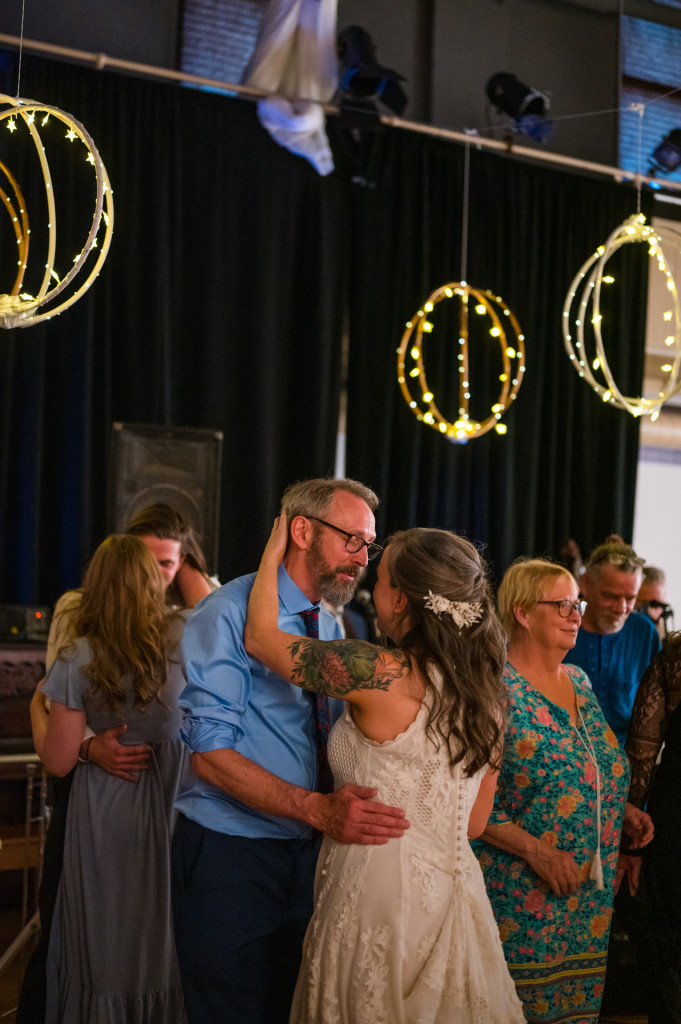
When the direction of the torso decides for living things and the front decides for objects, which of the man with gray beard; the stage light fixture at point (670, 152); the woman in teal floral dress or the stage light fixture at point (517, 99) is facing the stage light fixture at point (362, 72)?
the stage light fixture at point (670, 152)

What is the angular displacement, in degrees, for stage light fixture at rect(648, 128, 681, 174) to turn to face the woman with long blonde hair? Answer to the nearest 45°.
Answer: approximately 45° to its left

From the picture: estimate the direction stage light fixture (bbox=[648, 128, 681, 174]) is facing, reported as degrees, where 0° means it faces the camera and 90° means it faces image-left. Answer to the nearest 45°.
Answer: approximately 45°
